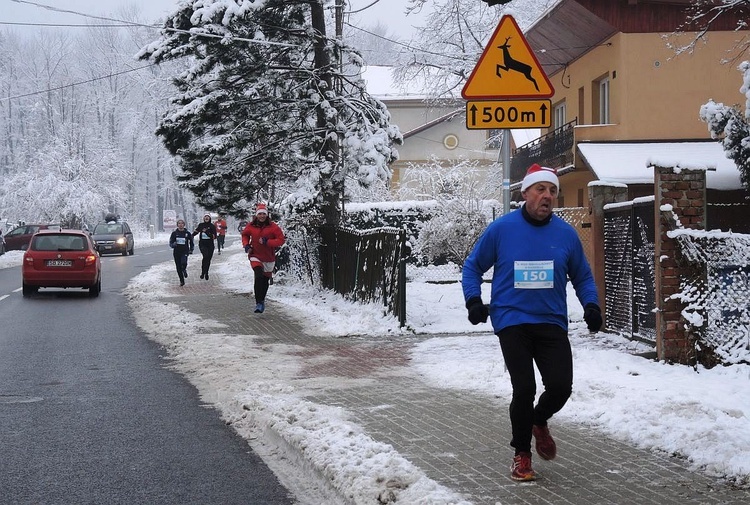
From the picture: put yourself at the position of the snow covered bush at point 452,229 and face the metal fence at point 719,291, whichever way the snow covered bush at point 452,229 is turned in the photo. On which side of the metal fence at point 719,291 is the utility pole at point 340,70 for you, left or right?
right

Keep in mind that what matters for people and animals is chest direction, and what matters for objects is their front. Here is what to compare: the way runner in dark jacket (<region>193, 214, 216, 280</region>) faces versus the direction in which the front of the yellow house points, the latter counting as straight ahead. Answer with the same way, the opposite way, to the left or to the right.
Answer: to the left

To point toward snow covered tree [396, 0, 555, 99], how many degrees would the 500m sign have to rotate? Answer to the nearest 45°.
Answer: approximately 180°

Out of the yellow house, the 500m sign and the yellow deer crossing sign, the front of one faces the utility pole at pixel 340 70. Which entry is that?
the yellow house

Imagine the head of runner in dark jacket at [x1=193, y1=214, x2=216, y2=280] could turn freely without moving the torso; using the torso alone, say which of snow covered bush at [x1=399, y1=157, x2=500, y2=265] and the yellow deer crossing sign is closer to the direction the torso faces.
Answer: the yellow deer crossing sign

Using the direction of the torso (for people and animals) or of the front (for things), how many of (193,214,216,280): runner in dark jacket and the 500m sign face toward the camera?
2

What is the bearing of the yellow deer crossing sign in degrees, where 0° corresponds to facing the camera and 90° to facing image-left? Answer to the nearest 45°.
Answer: approximately 0°

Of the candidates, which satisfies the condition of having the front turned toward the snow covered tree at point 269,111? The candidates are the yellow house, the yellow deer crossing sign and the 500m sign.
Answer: the yellow house

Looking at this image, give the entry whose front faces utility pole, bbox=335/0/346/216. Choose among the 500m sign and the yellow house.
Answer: the yellow house
